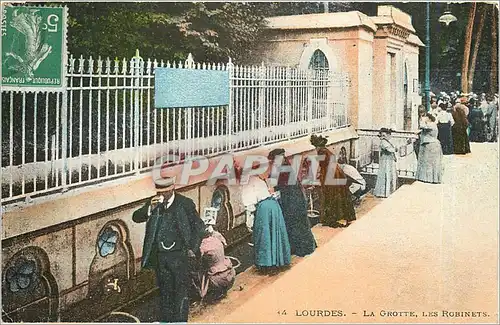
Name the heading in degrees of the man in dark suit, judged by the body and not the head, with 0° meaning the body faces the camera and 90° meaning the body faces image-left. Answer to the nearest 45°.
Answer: approximately 45°

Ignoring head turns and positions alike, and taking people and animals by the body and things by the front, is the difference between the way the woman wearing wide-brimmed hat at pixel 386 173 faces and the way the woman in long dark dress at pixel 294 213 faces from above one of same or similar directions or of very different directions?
very different directions

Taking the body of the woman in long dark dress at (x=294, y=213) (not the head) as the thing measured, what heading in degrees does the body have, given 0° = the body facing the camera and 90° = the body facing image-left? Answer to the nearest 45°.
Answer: approximately 90°

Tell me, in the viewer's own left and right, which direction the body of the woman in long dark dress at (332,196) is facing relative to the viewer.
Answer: facing to the left of the viewer
